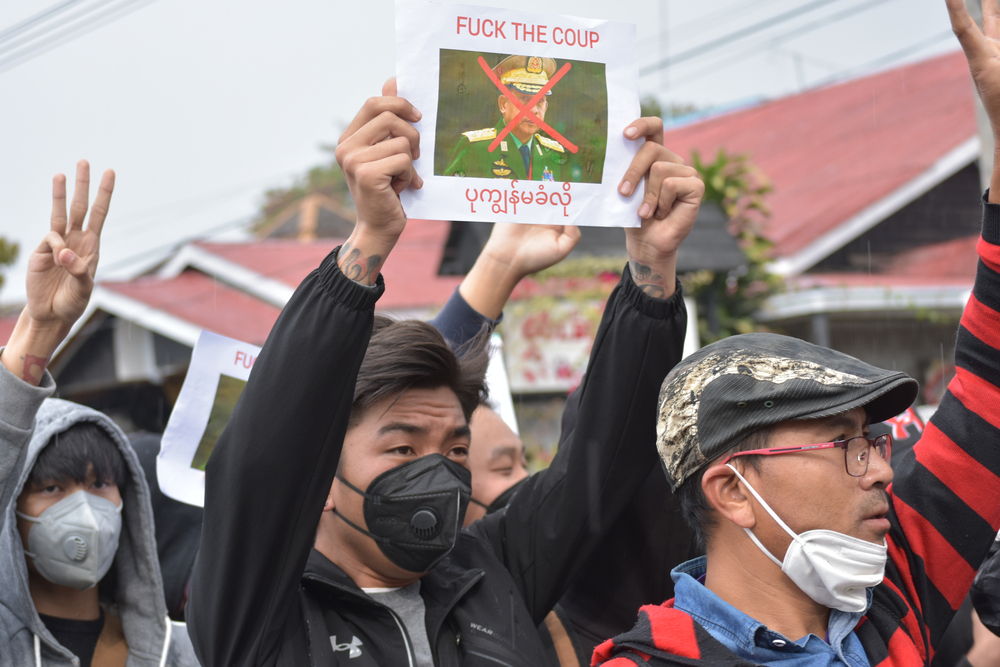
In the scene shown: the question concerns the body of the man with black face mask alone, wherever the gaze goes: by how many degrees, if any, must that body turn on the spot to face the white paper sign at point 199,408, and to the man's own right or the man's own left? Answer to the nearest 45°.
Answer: approximately 180°

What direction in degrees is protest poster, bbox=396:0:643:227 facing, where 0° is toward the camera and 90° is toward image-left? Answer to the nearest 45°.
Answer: approximately 0°

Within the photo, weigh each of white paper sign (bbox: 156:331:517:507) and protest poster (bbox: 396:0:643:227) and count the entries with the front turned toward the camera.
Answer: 2

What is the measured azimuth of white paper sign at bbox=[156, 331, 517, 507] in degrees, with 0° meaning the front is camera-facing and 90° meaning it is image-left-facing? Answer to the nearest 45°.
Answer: approximately 0°

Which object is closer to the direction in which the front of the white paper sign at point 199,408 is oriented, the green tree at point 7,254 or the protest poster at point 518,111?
the protest poster
